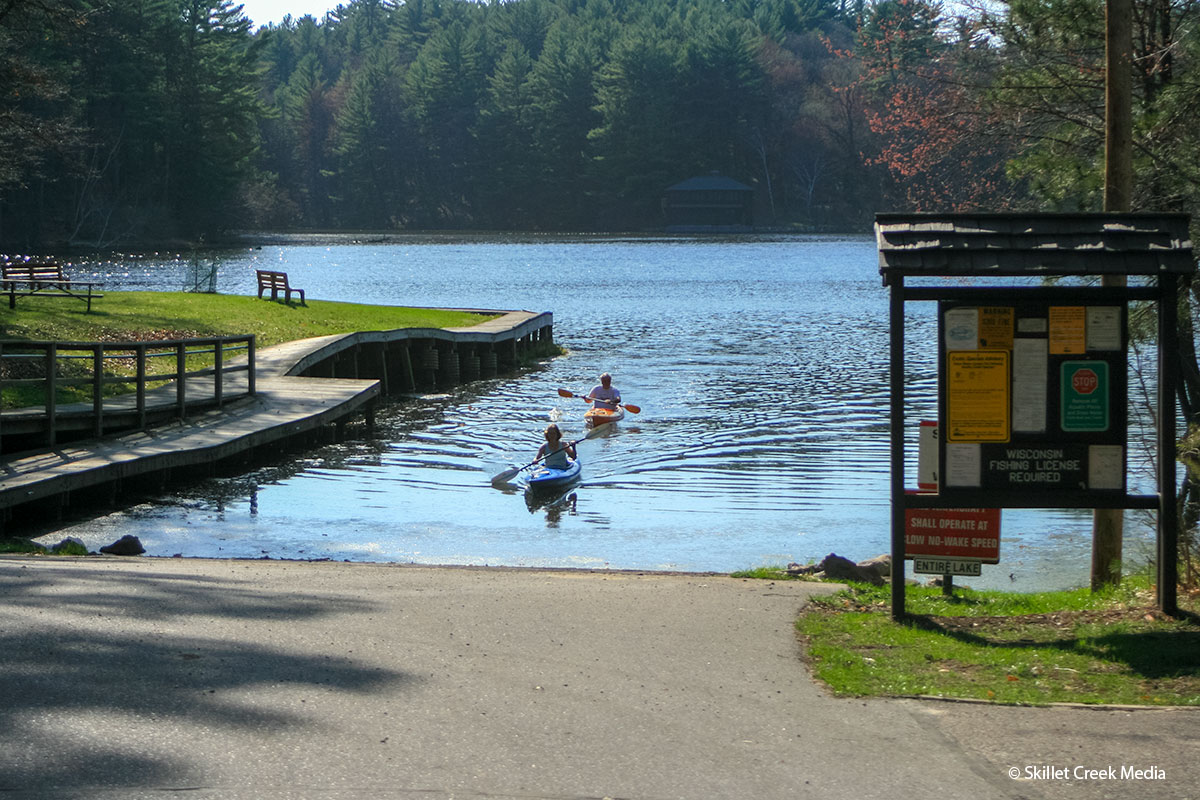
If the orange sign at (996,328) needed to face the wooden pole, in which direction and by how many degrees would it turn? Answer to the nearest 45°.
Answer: approximately 180°

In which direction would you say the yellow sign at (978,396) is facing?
toward the camera

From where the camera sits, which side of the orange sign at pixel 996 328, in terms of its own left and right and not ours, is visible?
front

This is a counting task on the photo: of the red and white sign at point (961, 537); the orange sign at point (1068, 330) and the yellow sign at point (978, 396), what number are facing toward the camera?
3

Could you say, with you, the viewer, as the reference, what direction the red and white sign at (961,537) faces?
facing the viewer

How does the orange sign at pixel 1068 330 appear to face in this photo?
toward the camera

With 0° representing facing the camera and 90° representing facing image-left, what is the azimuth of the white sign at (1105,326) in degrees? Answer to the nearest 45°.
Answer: approximately 0°
